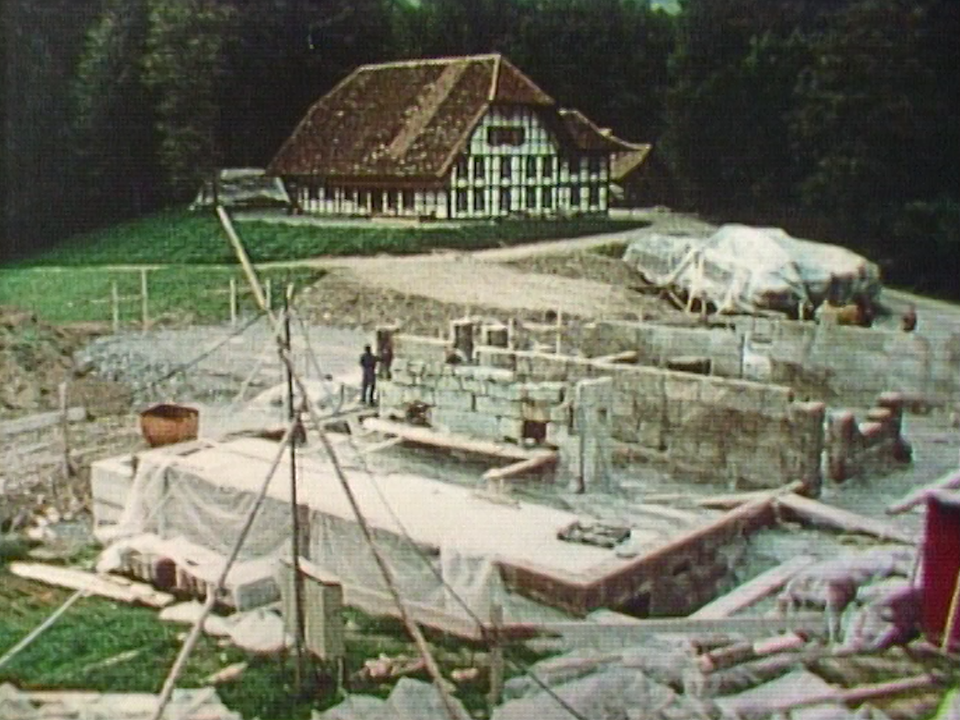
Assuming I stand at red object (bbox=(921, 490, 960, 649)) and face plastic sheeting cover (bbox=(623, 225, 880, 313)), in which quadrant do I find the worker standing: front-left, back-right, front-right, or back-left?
front-left

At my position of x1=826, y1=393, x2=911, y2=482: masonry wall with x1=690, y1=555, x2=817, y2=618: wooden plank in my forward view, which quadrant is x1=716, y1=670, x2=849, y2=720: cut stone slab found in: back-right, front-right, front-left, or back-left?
front-left

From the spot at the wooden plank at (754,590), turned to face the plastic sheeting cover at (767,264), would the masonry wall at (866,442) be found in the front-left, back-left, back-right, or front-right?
front-right

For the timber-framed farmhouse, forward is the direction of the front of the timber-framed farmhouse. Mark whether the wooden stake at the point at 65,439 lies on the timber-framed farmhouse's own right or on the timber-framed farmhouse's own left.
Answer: on the timber-framed farmhouse's own right

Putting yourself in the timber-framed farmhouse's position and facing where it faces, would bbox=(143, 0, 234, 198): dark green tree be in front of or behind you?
behind
